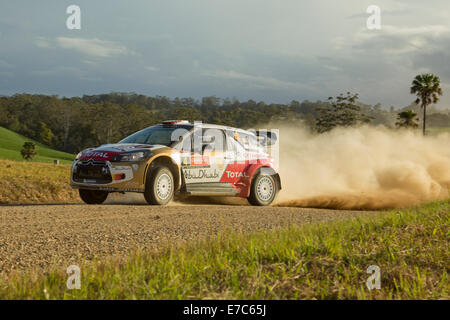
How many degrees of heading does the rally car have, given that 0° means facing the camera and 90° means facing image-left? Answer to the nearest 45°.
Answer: approximately 45°
